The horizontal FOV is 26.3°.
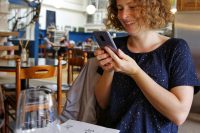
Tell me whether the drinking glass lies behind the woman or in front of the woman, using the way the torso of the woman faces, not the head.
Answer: in front

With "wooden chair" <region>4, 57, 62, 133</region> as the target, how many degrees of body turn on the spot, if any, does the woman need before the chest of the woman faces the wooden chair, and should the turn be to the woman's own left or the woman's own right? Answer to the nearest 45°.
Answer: approximately 90° to the woman's own right

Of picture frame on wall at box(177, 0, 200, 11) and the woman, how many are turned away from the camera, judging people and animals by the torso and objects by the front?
0

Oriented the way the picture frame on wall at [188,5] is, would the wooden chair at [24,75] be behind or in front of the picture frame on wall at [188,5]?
in front

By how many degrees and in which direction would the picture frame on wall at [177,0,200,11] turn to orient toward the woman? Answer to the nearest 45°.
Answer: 0° — it already faces them

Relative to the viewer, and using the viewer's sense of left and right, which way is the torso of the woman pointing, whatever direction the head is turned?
facing the viewer and to the left of the viewer

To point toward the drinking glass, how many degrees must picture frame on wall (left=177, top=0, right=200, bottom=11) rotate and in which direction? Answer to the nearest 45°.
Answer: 0° — it already faces it

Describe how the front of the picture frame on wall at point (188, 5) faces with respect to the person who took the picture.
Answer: facing the viewer

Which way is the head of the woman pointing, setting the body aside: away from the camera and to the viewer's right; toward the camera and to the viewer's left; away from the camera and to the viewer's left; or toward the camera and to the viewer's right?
toward the camera and to the viewer's left
